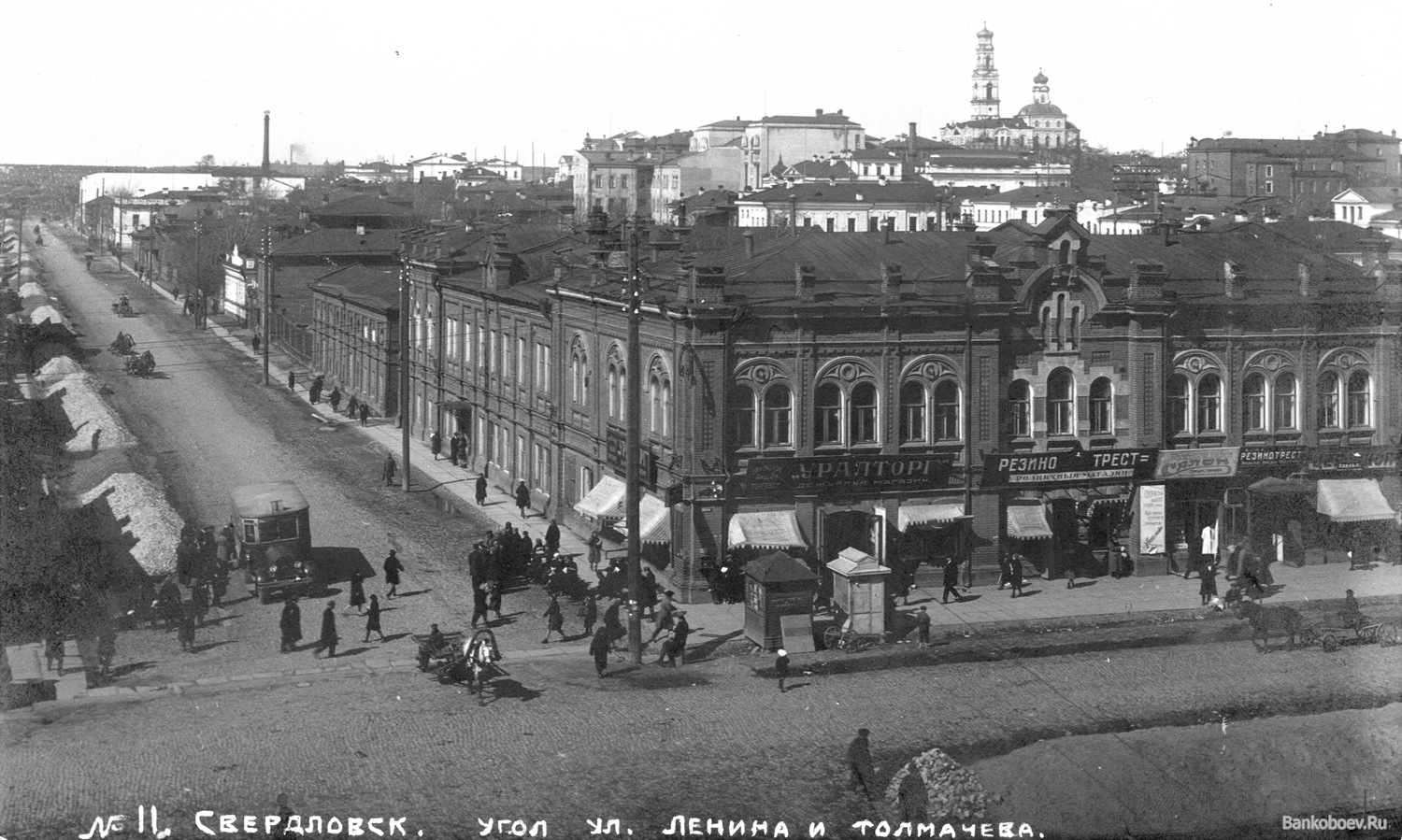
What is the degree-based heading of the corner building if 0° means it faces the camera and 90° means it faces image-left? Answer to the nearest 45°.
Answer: approximately 0°

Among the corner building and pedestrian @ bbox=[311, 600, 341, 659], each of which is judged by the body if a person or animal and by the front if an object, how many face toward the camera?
1

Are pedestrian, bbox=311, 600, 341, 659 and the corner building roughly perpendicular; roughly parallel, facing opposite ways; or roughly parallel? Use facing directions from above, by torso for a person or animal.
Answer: roughly perpendicular
